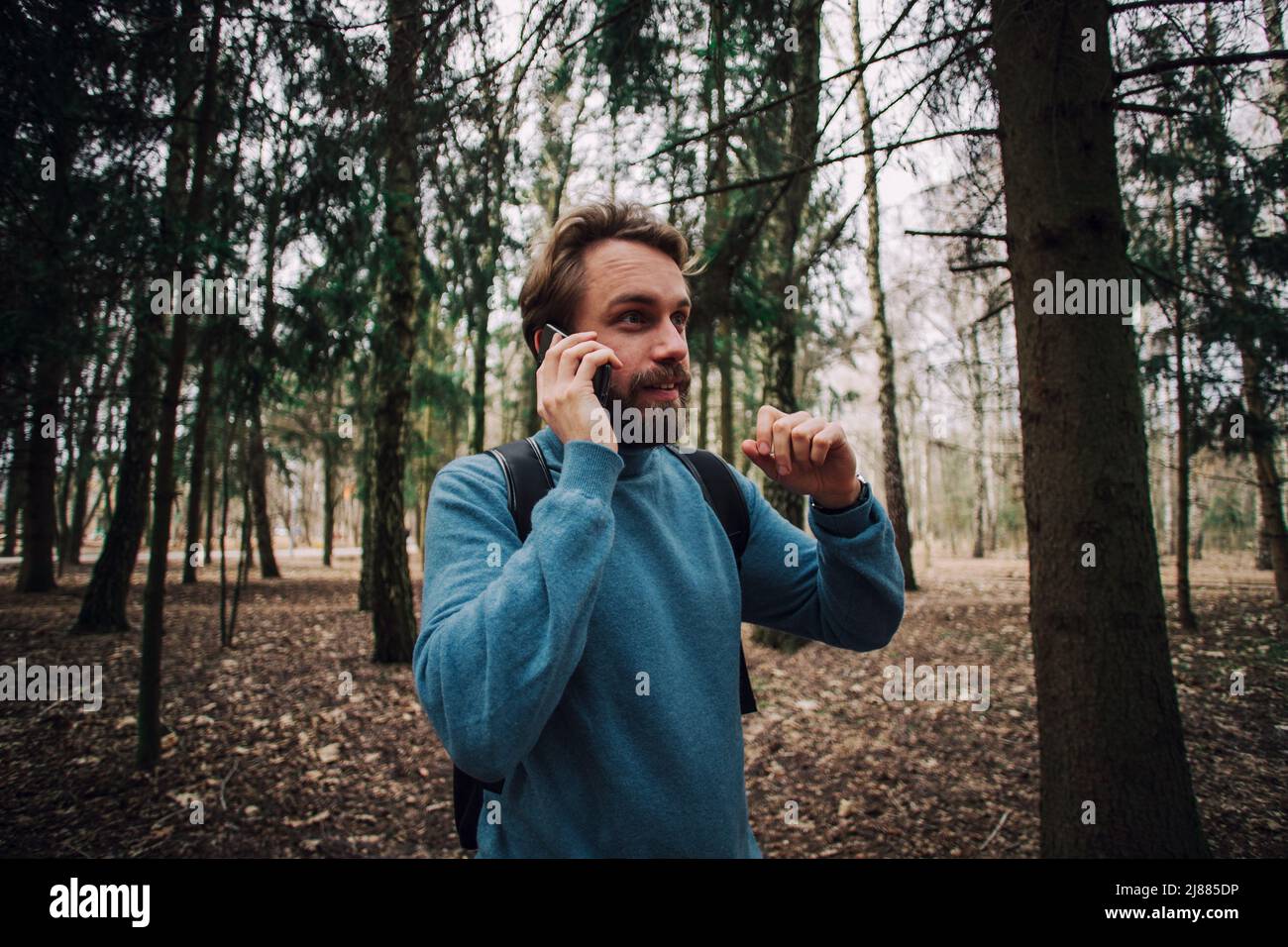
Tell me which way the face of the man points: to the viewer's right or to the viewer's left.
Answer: to the viewer's right

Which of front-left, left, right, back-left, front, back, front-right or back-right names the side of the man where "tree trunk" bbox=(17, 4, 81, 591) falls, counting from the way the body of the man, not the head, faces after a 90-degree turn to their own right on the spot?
right

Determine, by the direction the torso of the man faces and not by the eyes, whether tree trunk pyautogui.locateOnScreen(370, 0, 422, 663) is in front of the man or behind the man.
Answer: behind

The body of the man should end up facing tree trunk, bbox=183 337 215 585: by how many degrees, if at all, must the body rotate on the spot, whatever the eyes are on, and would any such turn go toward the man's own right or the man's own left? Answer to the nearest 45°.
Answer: approximately 180°

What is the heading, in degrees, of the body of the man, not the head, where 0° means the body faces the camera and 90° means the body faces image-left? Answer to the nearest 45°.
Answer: approximately 315°

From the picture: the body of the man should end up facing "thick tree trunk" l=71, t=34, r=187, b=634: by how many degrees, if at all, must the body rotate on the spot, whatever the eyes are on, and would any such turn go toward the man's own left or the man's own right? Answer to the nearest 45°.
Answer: approximately 180°
